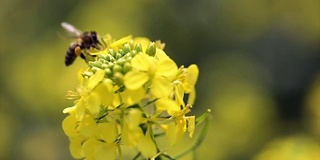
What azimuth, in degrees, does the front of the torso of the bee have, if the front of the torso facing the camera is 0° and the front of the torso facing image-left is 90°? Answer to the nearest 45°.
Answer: approximately 270°
